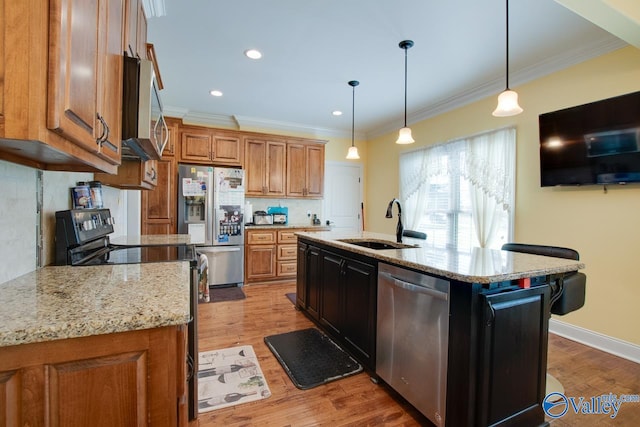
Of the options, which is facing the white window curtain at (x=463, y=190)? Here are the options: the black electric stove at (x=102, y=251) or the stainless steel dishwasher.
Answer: the black electric stove

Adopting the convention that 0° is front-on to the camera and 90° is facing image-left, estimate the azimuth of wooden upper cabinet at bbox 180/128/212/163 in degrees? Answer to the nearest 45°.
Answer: approximately 0°

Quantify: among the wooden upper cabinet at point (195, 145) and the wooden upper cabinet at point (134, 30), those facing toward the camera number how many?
1

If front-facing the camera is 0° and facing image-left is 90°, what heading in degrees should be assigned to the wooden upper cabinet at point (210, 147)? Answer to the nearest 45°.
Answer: approximately 0°

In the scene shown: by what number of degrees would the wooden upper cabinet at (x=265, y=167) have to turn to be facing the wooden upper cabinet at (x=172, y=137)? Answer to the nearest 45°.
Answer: approximately 90° to its right

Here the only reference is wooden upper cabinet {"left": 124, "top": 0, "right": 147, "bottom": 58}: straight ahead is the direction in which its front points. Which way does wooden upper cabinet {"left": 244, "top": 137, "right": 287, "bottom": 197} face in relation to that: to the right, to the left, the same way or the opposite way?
to the right

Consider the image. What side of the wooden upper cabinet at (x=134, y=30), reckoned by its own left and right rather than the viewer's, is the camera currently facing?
right

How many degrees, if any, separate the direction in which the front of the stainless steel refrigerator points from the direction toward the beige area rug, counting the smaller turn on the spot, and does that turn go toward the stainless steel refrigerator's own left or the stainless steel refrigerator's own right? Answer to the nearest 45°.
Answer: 0° — it already faces it

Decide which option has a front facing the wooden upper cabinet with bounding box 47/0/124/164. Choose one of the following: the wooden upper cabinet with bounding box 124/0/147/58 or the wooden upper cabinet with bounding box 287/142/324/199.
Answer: the wooden upper cabinet with bounding box 287/142/324/199
